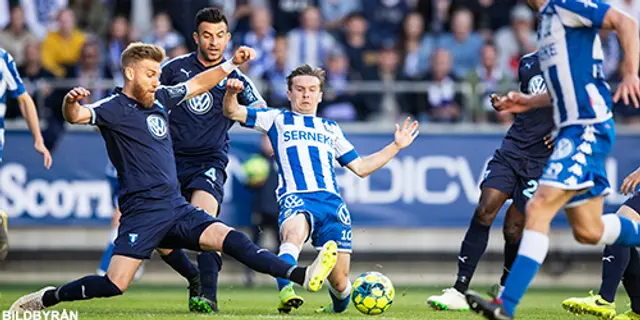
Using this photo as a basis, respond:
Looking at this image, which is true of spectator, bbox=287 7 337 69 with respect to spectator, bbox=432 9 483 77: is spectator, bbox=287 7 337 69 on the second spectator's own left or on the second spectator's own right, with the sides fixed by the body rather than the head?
on the second spectator's own right

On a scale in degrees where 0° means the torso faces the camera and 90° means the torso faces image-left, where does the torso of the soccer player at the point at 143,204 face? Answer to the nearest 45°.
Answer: approximately 315°

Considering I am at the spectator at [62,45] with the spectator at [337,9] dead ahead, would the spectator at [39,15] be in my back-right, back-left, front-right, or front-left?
back-left

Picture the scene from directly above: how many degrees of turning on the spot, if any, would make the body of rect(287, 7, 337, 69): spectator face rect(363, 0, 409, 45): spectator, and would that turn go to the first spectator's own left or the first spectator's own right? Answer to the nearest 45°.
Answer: approximately 135° to the first spectator's own left

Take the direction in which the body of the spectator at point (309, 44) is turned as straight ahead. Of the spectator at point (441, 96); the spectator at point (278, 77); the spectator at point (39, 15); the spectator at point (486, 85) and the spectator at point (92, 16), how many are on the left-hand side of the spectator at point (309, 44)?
2

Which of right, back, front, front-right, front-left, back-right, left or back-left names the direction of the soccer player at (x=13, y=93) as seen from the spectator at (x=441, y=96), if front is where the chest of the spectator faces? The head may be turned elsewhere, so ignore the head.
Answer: front-right

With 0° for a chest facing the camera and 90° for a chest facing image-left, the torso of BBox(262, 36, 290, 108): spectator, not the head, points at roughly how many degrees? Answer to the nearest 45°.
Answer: approximately 0°

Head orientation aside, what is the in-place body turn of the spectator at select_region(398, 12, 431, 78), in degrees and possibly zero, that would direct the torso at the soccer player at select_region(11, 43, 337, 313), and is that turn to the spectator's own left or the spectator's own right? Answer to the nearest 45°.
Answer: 0° — they already face them
